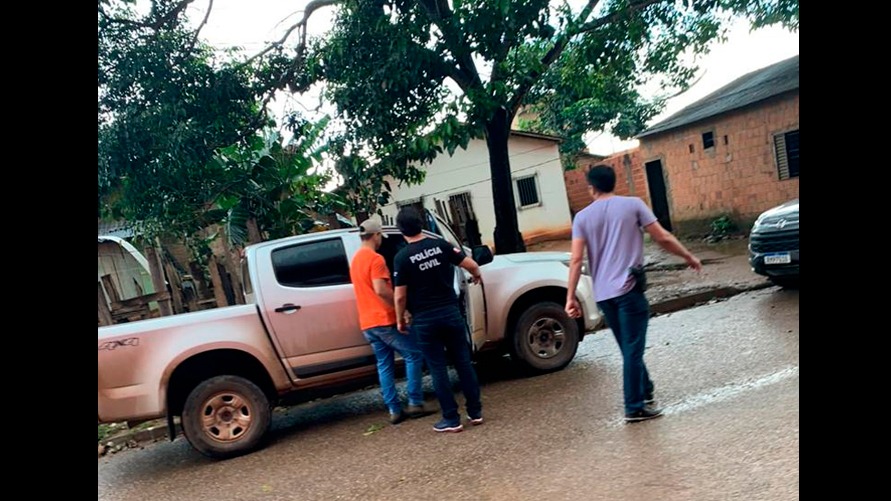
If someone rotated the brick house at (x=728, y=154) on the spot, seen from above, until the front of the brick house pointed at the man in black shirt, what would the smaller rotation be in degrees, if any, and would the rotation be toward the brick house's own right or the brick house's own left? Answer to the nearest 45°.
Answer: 0° — it already faces them

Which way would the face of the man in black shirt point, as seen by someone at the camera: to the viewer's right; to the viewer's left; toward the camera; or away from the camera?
away from the camera

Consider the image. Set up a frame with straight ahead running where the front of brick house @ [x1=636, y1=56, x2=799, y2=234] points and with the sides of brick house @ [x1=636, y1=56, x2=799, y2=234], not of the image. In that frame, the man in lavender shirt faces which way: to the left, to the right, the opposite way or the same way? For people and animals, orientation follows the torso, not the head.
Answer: the opposite way

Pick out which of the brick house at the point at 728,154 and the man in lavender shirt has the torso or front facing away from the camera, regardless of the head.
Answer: the man in lavender shirt

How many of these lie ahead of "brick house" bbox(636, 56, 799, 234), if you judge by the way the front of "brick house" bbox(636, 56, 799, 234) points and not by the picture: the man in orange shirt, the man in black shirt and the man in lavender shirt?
3

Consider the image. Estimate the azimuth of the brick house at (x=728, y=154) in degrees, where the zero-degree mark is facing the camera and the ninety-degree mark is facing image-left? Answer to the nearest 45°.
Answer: approximately 0°

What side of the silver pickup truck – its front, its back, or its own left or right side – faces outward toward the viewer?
right

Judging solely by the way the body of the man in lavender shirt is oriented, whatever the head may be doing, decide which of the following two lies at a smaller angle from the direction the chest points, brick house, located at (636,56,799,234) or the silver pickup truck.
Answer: the brick house

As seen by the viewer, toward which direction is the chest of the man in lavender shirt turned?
away from the camera

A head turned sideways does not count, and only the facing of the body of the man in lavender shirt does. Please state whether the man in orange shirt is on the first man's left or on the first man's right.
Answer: on the first man's left

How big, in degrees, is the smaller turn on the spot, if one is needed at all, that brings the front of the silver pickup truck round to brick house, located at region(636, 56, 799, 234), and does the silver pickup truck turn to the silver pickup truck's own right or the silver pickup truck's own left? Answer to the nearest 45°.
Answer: approximately 45° to the silver pickup truck's own left
